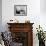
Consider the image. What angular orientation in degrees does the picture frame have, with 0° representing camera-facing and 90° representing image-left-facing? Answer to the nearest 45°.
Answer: approximately 0°
